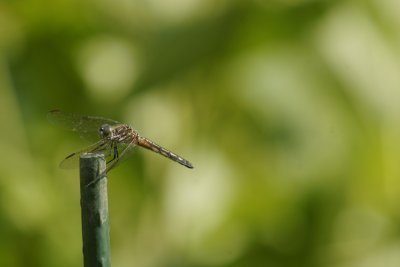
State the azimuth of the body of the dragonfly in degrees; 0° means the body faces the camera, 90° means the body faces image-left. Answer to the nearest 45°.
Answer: approximately 90°
